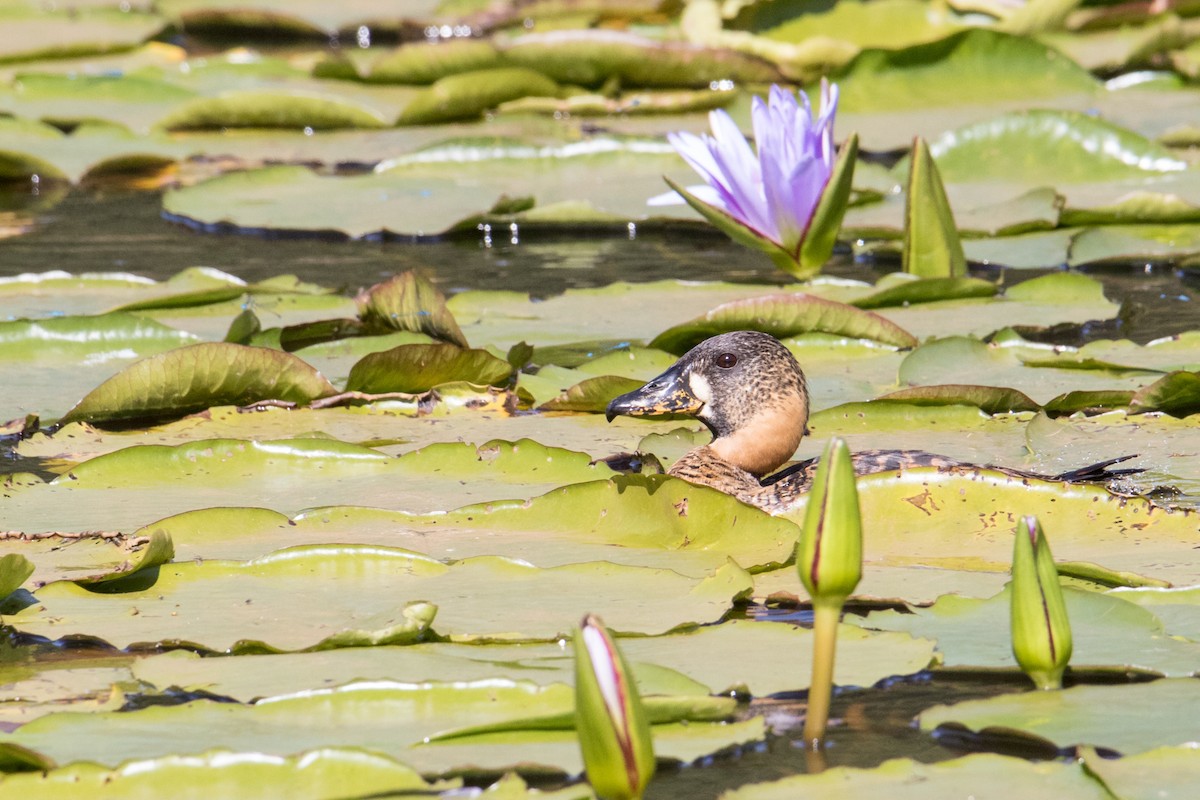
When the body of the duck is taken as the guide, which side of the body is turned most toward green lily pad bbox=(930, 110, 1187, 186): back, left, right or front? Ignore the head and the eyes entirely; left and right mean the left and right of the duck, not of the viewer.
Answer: right

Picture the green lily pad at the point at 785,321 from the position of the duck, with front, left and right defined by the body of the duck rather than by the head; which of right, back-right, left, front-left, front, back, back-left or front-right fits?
right

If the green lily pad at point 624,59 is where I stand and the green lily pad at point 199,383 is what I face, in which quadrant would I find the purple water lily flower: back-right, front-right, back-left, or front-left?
front-left

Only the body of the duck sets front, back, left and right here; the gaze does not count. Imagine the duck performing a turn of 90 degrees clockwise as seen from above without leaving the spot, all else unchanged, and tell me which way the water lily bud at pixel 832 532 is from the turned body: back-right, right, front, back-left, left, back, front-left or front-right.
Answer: back

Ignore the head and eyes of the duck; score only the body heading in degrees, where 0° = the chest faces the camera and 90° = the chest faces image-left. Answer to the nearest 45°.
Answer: approximately 90°

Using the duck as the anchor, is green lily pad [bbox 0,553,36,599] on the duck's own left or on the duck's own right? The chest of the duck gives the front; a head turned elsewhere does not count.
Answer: on the duck's own left

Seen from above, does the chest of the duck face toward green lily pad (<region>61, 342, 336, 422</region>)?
yes

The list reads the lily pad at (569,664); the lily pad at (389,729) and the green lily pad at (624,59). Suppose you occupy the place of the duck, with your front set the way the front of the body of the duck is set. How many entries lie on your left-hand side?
2

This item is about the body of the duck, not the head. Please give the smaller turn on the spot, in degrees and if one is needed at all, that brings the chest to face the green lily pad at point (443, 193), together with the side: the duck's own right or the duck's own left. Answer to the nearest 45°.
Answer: approximately 45° to the duck's own right

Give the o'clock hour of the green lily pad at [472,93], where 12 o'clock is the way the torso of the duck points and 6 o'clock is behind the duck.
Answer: The green lily pad is roughly at 2 o'clock from the duck.

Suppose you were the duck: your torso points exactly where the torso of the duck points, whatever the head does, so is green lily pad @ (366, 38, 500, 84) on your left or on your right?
on your right

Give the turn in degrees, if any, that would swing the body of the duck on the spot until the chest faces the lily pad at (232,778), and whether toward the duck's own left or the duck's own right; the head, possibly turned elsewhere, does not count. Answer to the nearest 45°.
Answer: approximately 90° to the duck's own left

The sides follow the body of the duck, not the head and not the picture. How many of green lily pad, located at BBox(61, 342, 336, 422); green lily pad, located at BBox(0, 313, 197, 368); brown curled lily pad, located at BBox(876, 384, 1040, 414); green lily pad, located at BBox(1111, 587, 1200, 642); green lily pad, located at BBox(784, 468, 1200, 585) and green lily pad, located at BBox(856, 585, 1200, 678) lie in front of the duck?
2

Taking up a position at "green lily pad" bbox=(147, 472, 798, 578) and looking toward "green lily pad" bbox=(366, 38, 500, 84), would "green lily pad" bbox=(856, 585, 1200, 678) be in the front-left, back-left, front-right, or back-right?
back-right

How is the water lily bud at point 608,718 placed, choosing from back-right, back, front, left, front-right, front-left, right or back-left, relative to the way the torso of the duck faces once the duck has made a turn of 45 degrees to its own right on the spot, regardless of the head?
back-left

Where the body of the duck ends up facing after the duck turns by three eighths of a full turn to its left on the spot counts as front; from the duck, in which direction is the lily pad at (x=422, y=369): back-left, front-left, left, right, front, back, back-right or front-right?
back-right

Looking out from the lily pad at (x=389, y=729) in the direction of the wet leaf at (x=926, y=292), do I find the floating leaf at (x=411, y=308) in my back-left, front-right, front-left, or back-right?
front-left
